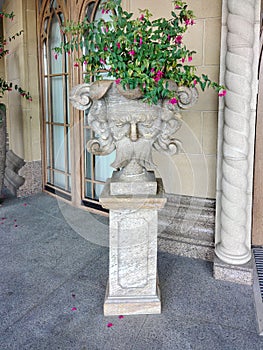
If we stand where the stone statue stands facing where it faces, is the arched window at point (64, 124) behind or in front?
behind

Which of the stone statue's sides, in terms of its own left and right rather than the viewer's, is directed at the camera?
front
